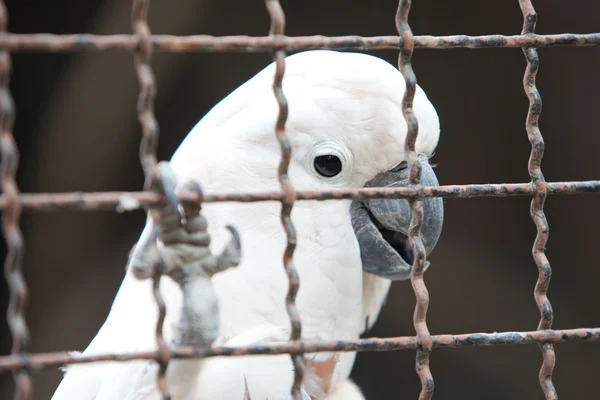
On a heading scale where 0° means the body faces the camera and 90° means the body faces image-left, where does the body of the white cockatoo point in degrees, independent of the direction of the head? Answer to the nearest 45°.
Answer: approximately 270°
